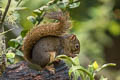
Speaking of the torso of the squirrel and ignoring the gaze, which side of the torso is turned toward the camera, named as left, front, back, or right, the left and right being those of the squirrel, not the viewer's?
right
